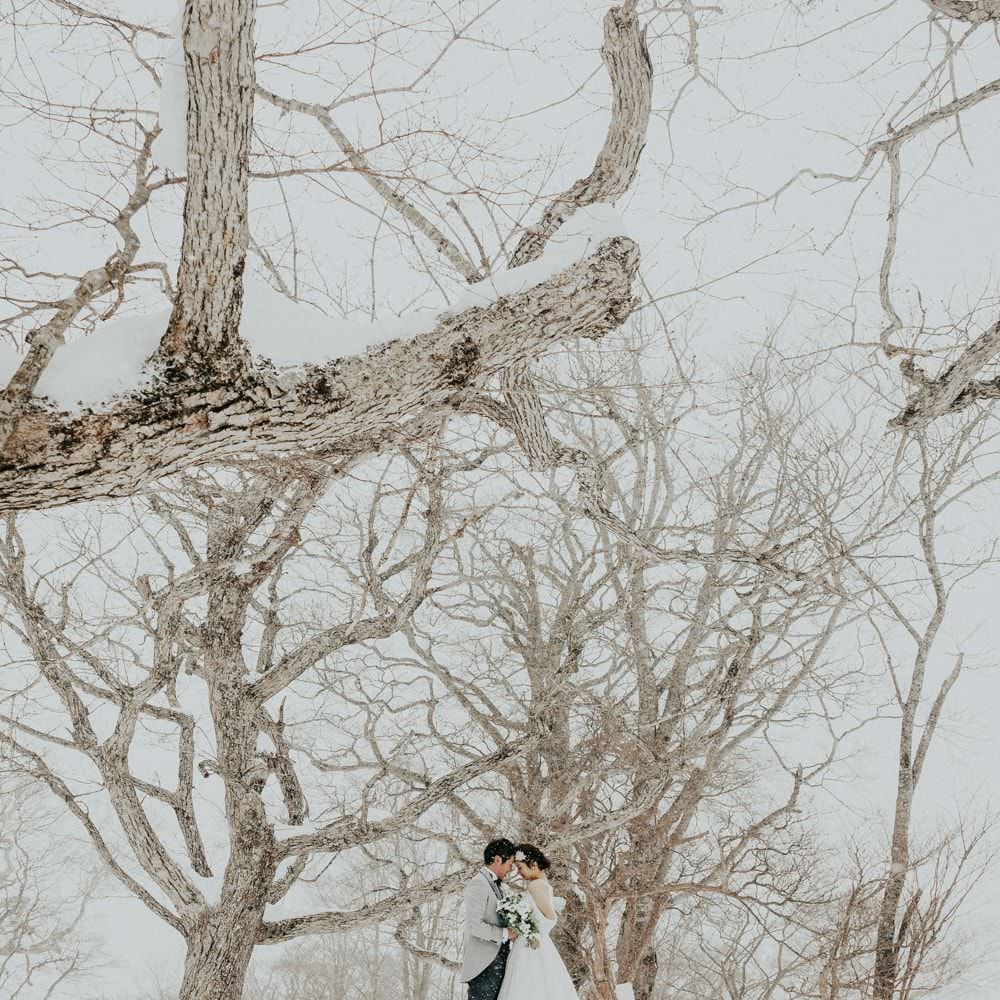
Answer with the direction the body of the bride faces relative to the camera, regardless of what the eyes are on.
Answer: to the viewer's left

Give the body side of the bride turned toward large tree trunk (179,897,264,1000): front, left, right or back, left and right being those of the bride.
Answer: front

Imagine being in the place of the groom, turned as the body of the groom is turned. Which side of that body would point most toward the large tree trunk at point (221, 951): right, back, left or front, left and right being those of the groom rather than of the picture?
back

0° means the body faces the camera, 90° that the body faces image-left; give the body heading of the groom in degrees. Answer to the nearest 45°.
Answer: approximately 270°

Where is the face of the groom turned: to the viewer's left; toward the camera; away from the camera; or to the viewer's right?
to the viewer's right

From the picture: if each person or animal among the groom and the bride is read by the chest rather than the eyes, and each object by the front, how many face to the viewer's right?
1

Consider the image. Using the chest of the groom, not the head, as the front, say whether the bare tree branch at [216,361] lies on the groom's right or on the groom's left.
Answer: on the groom's right

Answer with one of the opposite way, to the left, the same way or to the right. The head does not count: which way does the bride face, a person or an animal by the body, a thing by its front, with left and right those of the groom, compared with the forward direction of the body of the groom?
the opposite way

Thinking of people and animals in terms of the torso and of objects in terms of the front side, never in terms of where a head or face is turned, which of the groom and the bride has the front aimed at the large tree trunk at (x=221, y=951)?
the bride
